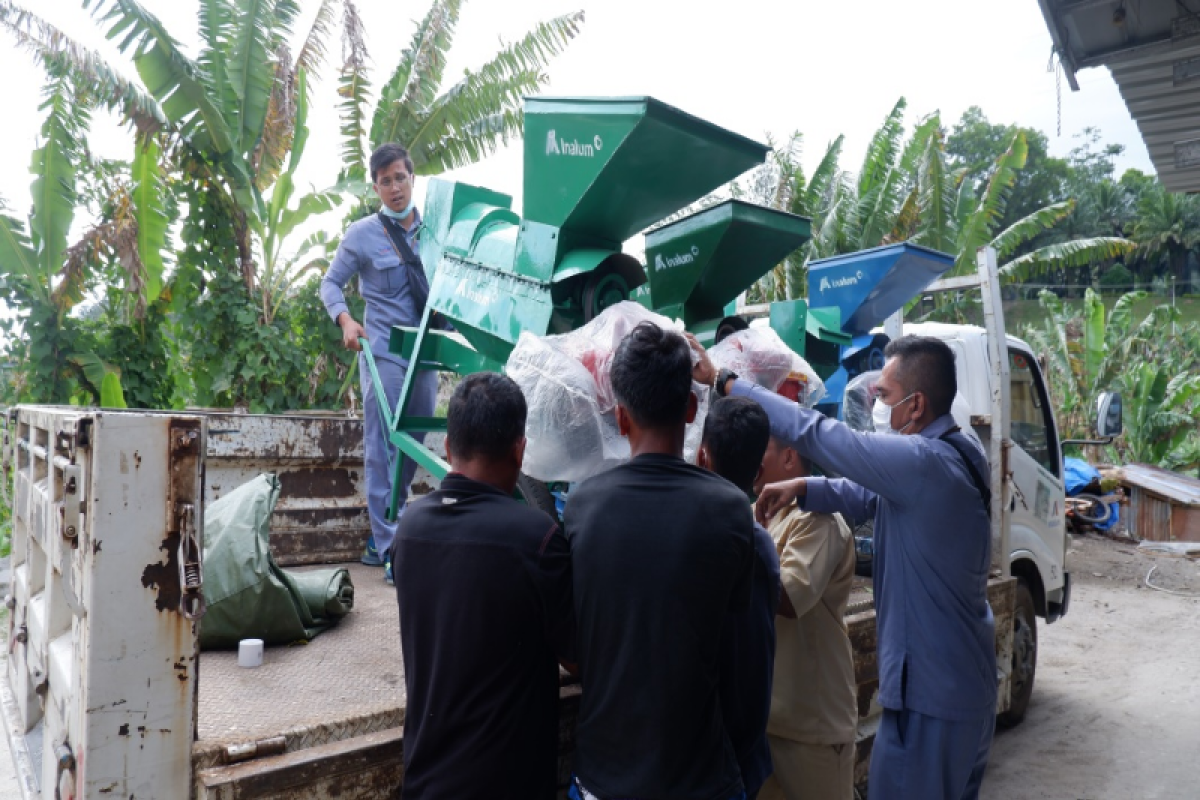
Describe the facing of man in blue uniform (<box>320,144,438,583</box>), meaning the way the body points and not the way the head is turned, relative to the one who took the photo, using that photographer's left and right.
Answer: facing the viewer and to the right of the viewer

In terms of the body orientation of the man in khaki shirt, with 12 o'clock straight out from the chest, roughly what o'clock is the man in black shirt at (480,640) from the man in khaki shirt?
The man in black shirt is roughly at 9 o'clock from the man in khaki shirt.

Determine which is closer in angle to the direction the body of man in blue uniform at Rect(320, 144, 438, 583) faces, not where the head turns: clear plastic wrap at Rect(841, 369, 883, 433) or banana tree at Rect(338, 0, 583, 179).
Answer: the clear plastic wrap

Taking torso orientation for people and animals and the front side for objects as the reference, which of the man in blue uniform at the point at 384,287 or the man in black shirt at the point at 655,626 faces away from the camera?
the man in black shirt

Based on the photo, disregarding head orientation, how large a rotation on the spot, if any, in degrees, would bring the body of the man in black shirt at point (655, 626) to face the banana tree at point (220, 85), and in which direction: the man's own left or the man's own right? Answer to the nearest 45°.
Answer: approximately 45° to the man's own left

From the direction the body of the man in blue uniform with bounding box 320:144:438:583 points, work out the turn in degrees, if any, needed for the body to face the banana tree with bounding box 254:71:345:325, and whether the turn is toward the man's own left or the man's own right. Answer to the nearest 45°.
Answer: approximately 135° to the man's own left

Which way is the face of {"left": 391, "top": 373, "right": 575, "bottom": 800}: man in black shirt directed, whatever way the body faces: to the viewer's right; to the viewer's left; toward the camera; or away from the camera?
away from the camera

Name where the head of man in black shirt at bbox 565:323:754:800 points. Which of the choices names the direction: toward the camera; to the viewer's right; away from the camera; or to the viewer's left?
away from the camera

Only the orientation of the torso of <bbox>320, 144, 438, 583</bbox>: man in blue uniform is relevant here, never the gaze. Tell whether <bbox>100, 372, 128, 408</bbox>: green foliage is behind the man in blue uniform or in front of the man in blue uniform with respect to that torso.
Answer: behind

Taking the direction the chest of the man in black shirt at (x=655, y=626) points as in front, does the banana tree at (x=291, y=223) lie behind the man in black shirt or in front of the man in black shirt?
in front

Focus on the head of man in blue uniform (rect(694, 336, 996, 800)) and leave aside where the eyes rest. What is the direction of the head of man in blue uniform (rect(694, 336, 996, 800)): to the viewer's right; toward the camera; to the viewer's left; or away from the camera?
to the viewer's left

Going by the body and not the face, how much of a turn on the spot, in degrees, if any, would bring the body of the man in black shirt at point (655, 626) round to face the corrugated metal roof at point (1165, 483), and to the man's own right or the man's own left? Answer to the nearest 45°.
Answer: approximately 45° to the man's own right

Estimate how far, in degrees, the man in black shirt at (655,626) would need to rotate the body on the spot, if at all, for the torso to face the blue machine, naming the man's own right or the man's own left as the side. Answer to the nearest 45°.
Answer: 0° — they already face it

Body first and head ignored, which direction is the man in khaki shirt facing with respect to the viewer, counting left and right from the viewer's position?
facing away from the viewer and to the left of the viewer

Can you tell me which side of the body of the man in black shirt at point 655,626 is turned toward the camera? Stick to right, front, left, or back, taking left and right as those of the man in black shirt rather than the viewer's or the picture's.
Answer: back

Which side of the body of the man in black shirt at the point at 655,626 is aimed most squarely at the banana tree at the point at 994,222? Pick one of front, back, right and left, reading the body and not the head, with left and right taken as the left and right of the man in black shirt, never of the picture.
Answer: front

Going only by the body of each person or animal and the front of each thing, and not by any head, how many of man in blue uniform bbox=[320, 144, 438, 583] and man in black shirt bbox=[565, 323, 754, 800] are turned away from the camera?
1

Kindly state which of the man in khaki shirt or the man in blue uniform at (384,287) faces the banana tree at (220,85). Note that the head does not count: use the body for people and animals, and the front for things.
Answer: the man in khaki shirt

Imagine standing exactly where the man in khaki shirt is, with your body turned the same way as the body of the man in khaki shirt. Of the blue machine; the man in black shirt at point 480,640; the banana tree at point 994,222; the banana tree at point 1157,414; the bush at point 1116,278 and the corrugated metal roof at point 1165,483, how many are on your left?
1
